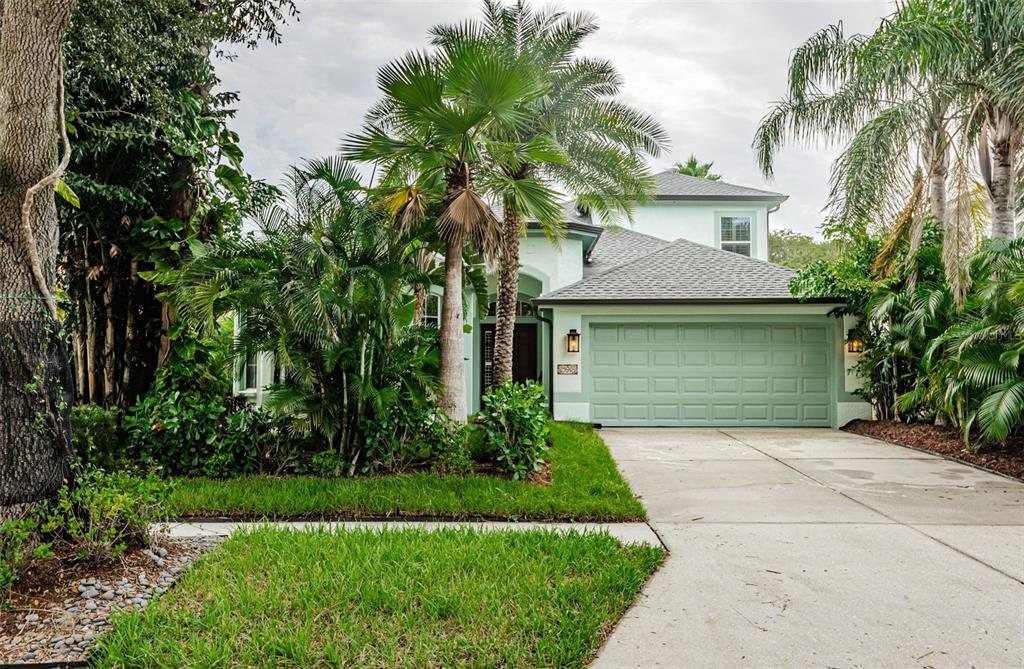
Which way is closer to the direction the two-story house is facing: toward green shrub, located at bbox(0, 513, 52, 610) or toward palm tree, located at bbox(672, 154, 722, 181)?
the green shrub

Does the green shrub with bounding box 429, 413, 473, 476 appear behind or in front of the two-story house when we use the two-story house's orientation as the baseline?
in front

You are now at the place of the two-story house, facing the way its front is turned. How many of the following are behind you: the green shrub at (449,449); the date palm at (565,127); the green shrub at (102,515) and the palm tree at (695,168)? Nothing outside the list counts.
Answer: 1

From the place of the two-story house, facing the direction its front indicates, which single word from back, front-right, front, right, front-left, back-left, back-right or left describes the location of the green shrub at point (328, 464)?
front-right

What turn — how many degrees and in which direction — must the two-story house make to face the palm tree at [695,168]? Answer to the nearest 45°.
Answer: approximately 180°

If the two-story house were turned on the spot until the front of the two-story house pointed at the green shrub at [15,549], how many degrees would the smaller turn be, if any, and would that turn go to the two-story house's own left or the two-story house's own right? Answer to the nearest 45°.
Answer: approximately 45° to the two-story house's own right

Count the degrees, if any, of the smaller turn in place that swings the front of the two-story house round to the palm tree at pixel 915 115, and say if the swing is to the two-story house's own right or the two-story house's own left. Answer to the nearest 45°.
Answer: approximately 45° to the two-story house's own left

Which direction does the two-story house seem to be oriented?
toward the camera

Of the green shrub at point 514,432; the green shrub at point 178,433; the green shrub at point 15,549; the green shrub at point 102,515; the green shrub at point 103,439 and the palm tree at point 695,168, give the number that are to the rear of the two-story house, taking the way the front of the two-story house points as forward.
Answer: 1

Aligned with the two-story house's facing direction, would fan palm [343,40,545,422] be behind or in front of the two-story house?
in front

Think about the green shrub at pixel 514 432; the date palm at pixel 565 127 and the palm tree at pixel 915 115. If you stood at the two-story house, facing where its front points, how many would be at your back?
0

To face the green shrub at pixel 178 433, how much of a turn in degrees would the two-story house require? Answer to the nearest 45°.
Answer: approximately 45° to its right
